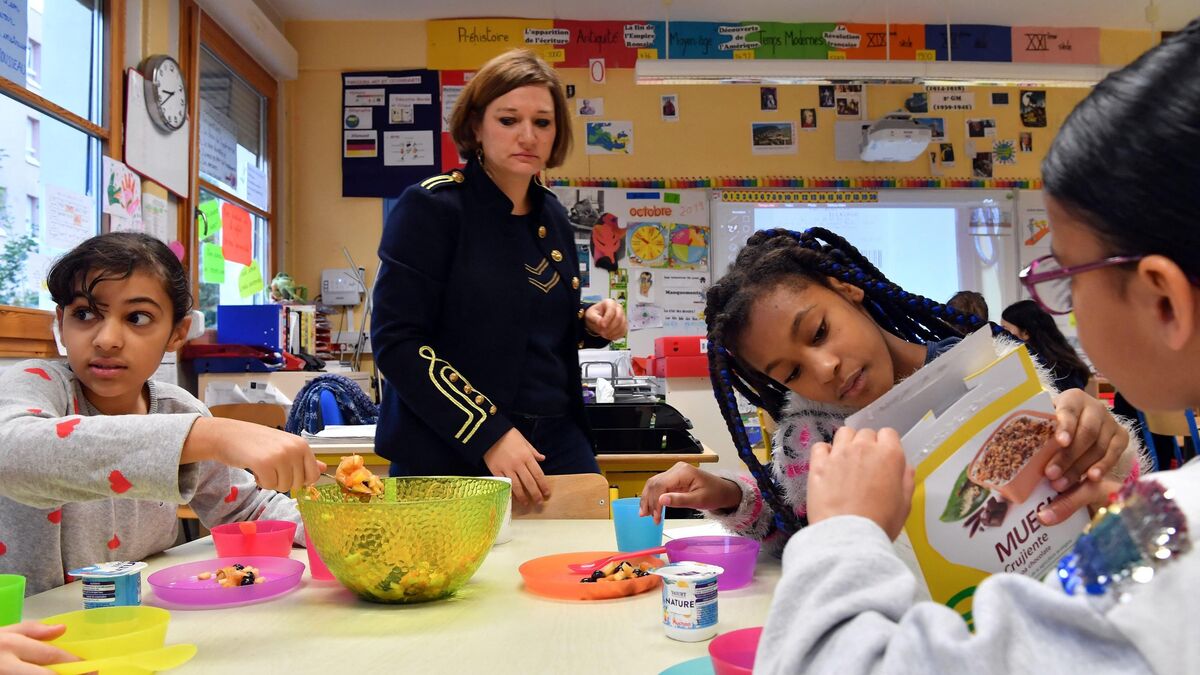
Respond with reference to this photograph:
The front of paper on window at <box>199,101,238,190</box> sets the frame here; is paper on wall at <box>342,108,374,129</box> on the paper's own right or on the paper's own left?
on the paper's own left

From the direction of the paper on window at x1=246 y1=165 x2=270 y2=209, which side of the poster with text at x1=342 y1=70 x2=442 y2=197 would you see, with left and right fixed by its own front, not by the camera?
right

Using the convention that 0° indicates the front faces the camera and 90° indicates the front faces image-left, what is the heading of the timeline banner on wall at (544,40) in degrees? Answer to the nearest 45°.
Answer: approximately 0°

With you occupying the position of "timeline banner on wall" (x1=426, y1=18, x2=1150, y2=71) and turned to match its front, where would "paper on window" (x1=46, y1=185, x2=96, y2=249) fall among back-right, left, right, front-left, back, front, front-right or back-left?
front-right

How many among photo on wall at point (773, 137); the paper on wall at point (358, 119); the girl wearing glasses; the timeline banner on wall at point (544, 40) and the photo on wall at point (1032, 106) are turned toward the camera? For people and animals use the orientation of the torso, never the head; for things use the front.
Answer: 4

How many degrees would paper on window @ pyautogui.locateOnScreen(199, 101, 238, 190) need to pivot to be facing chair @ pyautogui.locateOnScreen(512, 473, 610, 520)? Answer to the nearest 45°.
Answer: approximately 45° to its right

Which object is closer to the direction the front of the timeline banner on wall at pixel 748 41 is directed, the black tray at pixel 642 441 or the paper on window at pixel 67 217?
the black tray

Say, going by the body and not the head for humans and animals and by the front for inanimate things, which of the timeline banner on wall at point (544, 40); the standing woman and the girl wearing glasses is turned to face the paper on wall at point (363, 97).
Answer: the girl wearing glasses

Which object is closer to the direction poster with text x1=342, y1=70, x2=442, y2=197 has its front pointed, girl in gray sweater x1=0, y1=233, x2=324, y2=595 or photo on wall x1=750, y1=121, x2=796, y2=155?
the girl in gray sweater

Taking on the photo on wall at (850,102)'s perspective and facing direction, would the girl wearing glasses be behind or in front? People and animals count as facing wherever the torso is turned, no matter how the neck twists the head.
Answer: in front

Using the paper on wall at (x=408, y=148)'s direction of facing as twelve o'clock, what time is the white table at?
The white table is roughly at 12 o'clock from the paper on wall.

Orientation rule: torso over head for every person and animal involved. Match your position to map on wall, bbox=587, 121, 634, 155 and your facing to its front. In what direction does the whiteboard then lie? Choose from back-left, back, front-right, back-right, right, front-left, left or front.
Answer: left

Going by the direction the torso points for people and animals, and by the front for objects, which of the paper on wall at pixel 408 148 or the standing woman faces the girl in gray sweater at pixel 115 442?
the paper on wall

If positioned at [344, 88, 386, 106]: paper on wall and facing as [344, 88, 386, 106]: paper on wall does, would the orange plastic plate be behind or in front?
in front

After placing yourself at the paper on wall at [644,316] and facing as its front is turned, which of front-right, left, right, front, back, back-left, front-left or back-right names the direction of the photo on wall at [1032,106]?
left

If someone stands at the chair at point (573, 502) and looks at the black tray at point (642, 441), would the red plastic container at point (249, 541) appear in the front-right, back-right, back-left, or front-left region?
back-left
